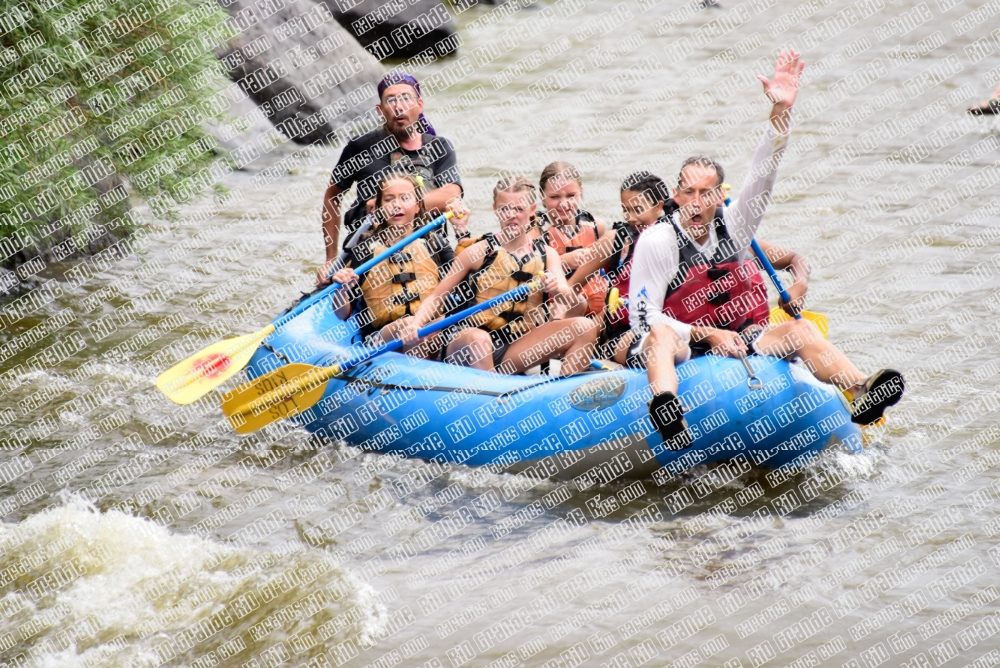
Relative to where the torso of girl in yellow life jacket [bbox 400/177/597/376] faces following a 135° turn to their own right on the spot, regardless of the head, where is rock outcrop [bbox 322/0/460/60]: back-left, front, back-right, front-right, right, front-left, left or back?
front-right

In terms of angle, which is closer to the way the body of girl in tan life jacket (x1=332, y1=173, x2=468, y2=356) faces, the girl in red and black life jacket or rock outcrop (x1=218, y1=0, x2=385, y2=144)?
the girl in red and black life jacket

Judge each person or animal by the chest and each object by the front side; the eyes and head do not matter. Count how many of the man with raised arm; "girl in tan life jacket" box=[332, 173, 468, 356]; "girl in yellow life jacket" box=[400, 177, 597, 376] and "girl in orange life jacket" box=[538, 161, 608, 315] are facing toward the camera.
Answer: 4

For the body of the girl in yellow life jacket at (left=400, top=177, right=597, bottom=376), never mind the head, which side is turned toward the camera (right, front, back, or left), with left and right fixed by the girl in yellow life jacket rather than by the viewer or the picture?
front

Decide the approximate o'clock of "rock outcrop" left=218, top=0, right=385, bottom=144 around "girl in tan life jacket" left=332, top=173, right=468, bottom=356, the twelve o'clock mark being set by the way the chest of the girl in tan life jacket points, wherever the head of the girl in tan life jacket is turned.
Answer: The rock outcrop is roughly at 6 o'clock from the girl in tan life jacket.

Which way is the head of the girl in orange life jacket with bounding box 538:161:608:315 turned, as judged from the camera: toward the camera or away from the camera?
toward the camera

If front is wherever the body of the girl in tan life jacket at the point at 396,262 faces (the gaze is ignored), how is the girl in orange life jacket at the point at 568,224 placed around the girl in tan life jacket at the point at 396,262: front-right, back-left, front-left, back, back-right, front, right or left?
left

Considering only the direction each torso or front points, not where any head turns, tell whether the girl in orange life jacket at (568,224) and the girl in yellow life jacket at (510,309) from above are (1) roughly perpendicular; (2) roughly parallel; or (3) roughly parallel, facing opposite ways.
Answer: roughly parallel

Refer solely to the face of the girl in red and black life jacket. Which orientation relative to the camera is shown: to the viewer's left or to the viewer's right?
to the viewer's left

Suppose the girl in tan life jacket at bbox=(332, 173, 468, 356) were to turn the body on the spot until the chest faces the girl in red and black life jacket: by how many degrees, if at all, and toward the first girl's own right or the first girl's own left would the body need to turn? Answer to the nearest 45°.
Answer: approximately 45° to the first girl's own left

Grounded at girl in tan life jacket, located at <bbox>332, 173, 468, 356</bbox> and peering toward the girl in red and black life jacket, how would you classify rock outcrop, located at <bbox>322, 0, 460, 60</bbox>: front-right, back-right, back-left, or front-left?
back-left

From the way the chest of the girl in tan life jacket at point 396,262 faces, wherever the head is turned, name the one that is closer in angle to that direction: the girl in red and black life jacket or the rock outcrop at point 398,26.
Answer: the girl in red and black life jacket

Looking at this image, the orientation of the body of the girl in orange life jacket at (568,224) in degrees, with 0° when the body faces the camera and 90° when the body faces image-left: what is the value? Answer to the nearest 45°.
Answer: approximately 0°

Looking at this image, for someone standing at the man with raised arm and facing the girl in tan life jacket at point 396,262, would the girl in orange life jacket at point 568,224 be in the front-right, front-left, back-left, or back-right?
front-right

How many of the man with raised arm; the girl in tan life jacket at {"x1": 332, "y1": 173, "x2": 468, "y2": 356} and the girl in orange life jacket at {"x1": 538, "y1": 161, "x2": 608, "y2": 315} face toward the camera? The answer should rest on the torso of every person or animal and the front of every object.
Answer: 3
